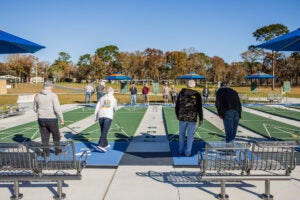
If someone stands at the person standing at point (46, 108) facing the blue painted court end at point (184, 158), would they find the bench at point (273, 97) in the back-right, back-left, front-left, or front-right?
front-left

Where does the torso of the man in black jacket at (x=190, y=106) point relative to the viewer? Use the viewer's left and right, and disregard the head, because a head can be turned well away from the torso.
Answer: facing away from the viewer

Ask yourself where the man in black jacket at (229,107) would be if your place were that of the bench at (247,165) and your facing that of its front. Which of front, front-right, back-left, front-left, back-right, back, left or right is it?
front

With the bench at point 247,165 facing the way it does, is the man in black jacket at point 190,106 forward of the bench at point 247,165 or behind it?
forward

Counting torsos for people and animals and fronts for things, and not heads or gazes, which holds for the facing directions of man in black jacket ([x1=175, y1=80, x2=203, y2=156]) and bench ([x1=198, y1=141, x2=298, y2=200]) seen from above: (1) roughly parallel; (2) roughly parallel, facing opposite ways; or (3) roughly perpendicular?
roughly parallel

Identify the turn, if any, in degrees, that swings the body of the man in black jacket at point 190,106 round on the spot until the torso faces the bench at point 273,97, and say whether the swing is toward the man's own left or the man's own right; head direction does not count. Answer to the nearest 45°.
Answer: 0° — they already face it

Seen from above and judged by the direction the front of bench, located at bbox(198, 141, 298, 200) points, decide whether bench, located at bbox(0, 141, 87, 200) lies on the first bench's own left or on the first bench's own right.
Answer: on the first bench's own left

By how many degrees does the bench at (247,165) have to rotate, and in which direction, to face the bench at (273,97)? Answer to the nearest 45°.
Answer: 0° — it already faces it

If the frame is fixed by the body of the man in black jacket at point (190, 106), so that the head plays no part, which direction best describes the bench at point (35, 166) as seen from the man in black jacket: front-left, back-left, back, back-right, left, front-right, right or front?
back-left

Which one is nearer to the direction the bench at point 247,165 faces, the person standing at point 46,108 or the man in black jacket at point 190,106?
the man in black jacket

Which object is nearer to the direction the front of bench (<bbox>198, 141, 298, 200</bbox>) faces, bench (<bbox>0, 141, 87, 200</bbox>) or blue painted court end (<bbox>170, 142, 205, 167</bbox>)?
the blue painted court end

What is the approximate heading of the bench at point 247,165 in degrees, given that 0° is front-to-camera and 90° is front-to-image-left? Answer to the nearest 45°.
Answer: approximately 180°

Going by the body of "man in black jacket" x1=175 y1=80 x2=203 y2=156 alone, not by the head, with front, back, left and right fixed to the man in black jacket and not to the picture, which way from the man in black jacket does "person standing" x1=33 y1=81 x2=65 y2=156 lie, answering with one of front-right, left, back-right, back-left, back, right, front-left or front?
left

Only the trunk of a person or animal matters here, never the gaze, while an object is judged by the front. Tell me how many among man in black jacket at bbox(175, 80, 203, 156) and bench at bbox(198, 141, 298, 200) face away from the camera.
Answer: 2
